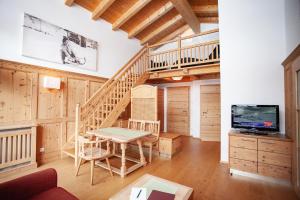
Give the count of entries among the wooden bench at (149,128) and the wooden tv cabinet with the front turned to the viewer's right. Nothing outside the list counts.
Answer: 0

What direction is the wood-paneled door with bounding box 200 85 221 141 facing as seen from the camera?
toward the camera

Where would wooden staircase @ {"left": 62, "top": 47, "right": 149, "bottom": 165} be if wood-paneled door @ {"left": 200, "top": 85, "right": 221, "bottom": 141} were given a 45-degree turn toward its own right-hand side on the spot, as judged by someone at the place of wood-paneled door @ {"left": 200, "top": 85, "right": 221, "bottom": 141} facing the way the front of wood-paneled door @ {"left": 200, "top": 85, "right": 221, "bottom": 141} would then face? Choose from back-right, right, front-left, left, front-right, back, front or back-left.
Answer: front

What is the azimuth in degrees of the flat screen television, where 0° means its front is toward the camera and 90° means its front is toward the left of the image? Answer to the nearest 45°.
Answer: approximately 45°

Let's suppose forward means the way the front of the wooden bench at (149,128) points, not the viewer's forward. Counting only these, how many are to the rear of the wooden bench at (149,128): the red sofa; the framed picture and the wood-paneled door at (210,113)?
1

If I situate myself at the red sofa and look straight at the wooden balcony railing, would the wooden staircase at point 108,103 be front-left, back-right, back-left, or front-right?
front-left

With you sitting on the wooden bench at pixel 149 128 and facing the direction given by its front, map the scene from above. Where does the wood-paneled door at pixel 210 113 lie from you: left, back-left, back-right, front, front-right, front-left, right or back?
back

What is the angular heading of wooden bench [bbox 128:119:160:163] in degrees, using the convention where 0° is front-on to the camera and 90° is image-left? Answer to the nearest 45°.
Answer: approximately 45°

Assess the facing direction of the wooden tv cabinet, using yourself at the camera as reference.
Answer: facing the viewer and to the left of the viewer

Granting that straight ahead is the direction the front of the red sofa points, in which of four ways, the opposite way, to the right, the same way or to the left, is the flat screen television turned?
the opposite way

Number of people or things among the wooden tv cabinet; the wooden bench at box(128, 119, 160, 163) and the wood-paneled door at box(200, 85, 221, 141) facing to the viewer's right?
0

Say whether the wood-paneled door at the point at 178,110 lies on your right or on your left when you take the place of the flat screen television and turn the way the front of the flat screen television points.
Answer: on your right

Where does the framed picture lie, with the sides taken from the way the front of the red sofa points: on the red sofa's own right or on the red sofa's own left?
on the red sofa's own left

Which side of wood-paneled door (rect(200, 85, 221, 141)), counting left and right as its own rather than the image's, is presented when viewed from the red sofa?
front

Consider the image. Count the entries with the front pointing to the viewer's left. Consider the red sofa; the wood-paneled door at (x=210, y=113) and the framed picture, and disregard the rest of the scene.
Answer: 0

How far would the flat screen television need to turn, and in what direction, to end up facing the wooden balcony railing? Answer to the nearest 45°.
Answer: approximately 90° to its right

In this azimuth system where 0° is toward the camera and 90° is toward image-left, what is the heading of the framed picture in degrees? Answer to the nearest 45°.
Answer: approximately 315°

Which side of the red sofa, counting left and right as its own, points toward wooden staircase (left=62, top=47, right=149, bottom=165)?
left

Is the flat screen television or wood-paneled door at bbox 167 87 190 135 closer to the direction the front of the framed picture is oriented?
the flat screen television
